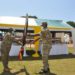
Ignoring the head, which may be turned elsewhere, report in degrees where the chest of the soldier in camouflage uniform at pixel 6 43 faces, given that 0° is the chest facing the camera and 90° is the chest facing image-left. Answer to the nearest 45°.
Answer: approximately 270°
